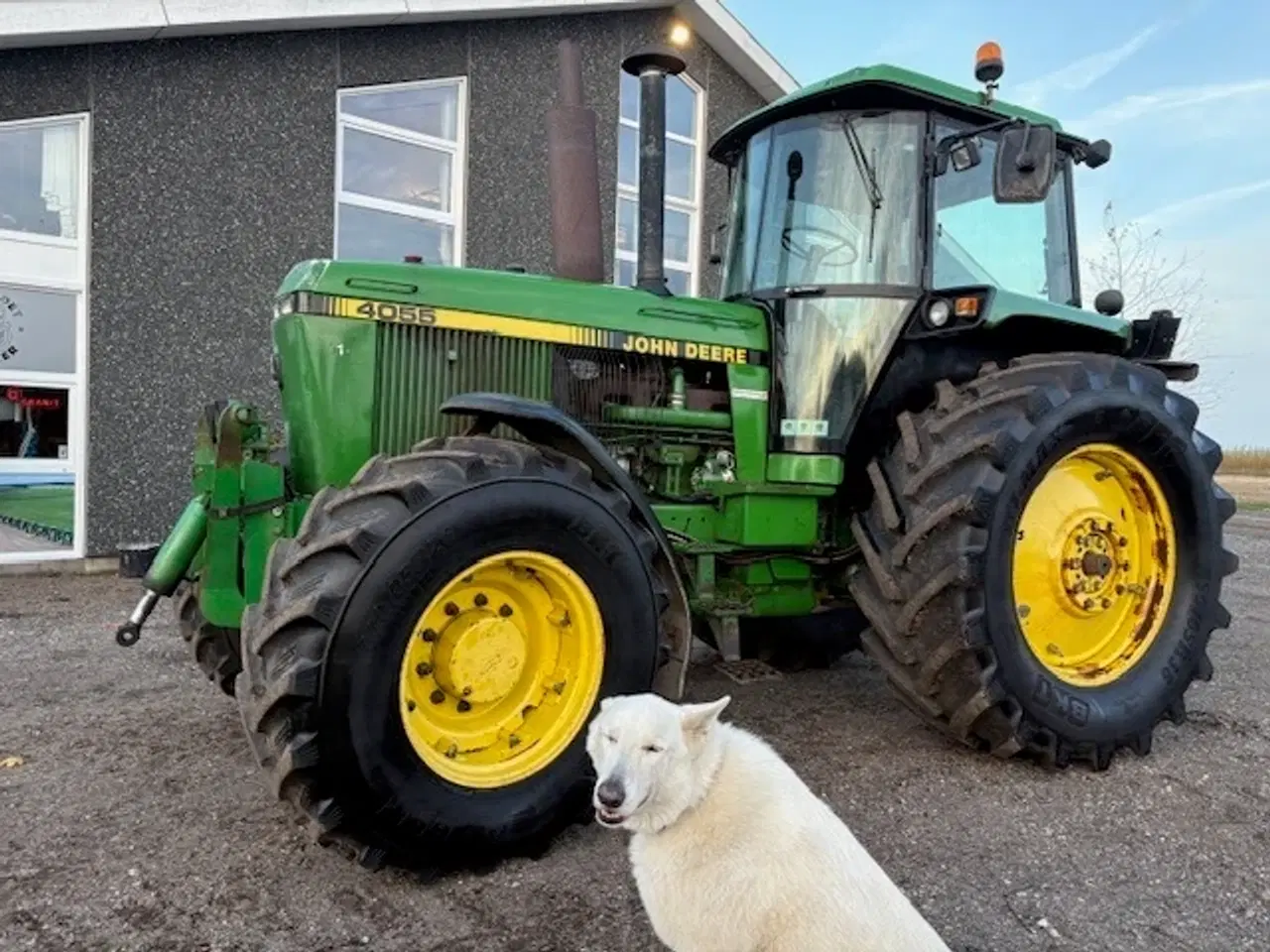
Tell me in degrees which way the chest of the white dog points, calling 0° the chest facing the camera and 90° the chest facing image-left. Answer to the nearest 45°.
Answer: approximately 45°

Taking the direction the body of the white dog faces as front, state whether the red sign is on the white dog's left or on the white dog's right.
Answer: on the white dog's right

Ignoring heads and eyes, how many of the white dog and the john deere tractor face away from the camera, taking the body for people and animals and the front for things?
0

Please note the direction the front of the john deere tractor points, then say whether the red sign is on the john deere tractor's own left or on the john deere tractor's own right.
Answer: on the john deere tractor's own right

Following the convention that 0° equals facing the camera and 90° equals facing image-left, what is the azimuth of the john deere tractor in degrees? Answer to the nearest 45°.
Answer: approximately 45°

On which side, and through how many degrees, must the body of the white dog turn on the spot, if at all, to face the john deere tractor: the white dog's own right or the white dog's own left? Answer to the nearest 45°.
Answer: approximately 135° to the white dog's own right

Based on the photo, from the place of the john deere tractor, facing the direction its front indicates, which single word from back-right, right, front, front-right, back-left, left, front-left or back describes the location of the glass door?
right
